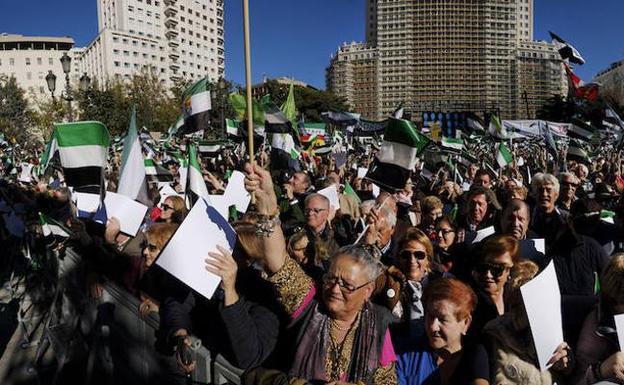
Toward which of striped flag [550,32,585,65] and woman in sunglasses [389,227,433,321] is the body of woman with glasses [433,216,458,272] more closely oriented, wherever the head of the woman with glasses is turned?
the woman in sunglasses

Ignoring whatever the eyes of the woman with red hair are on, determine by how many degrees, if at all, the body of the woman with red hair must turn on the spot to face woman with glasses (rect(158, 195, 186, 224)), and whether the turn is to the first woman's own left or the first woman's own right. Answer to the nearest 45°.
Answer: approximately 90° to the first woman's own right

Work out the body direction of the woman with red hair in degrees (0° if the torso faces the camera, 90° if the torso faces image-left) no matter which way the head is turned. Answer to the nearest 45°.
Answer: approximately 45°

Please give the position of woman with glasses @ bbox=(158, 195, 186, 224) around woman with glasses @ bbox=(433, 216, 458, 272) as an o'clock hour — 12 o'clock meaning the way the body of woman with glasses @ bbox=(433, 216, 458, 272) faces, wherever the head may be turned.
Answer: woman with glasses @ bbox=(158, 195, 186, 224) is roughly at 2 o'clock from woman with glasses @ bbox=(433, 216, 458, 272).

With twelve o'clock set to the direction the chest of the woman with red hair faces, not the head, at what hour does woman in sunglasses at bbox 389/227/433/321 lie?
The woman in sunglasses is roughly at 4 o'clock from the woman with red hair.

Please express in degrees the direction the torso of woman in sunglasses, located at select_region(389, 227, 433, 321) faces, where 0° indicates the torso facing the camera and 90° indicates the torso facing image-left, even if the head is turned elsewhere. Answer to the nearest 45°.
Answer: approximately 0°

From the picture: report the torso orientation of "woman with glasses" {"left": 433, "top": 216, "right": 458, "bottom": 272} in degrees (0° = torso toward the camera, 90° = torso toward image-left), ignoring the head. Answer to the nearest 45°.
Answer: approximately 45°

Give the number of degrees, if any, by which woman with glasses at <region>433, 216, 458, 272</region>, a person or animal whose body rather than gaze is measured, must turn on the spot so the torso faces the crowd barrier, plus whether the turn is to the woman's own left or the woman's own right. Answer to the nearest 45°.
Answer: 0° — they already face it

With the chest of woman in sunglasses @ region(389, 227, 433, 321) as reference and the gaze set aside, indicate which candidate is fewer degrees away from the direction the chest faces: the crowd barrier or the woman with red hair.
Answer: the woman with red hair
